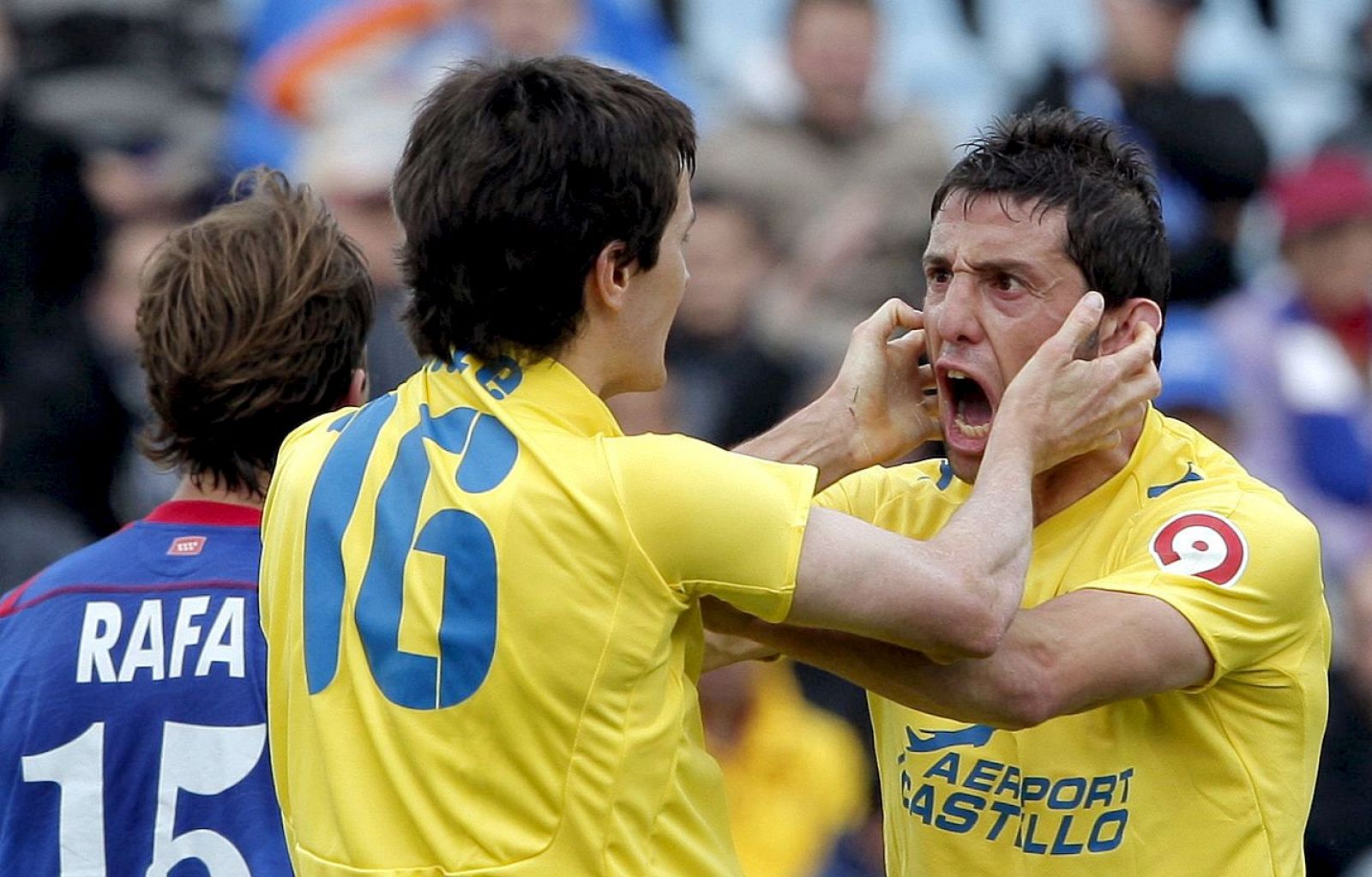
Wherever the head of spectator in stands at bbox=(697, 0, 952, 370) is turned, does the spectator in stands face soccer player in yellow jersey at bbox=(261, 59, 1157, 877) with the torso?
yes

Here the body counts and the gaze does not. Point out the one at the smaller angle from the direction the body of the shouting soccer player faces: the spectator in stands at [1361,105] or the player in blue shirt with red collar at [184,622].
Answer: the player in blue shirt with red collar

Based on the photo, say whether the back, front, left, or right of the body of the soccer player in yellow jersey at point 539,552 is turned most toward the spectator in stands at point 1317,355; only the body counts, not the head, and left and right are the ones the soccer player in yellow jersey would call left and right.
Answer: front

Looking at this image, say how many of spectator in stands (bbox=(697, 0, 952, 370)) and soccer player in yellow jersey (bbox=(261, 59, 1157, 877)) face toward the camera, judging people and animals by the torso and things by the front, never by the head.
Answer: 1

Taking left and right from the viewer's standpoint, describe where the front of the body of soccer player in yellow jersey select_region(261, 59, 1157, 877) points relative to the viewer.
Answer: facing away from the viewer and to the right of the viewer

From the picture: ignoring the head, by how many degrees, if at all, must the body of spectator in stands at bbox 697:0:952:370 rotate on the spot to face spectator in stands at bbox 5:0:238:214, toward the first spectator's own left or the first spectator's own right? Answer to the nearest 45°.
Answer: approximately 90° to the first spectator's own right

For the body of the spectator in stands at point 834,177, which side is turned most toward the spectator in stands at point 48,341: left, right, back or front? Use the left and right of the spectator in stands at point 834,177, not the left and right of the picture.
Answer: right

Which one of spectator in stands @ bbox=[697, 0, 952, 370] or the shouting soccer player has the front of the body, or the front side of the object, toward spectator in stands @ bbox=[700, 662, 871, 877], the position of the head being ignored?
spectator in stands @ bbox=[697, 0, 952, 370]

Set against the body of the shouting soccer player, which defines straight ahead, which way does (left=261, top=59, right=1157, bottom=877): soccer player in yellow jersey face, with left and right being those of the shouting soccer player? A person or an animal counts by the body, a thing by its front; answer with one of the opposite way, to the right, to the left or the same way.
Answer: the opposite way

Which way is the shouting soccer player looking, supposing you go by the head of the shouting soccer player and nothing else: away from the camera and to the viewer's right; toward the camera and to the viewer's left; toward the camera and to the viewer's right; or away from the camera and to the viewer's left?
toward the camera and to the viewer's left

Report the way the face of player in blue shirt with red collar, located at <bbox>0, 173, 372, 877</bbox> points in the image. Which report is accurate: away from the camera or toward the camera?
away from the camera
